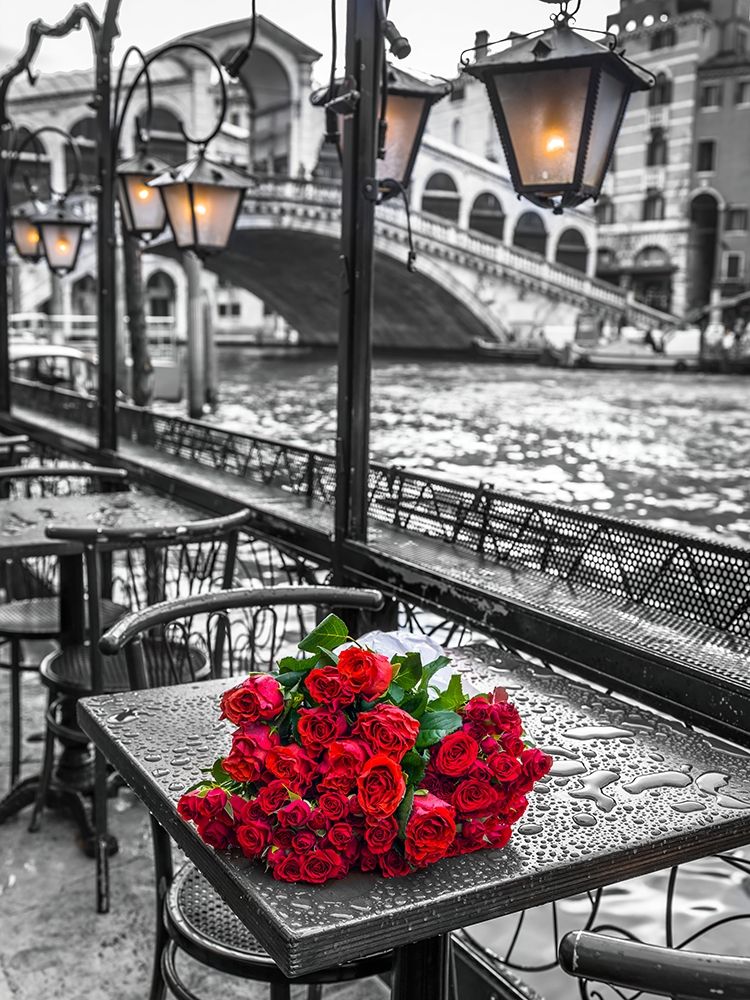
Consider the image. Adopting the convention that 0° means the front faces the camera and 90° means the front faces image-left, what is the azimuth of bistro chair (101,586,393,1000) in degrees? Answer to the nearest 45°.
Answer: approximately 315°

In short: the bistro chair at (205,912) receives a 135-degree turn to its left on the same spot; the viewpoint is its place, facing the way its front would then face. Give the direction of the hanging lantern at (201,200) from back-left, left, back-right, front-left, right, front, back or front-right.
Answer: front

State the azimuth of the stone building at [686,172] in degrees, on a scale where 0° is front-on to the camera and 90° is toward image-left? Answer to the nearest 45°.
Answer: approximately 45°

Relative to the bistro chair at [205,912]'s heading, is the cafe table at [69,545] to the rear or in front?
to the rear

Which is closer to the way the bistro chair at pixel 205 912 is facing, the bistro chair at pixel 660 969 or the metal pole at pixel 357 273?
the bistro chair

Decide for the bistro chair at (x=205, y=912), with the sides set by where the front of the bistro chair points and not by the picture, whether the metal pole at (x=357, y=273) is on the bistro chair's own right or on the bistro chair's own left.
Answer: on the bistro chair's own left

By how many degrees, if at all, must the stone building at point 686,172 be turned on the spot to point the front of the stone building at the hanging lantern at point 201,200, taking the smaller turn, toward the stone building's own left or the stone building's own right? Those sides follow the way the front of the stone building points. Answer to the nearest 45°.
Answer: approximately 45° to the stone building's own left

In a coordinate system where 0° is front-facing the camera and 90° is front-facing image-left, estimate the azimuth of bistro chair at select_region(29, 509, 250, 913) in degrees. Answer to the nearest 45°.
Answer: approximately 135°

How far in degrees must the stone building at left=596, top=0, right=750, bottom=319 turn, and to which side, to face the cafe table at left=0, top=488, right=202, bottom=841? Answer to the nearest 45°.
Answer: approximately 45° to its left

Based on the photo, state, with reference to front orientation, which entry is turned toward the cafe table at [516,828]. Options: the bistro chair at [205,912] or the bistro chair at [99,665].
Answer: the bistro chair at [205,912]

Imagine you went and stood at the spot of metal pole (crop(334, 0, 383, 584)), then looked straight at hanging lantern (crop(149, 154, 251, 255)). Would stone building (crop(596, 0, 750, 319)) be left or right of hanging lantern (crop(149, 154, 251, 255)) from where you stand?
right

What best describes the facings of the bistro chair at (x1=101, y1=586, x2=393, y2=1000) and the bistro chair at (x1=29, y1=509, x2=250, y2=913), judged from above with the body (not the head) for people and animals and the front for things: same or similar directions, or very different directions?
very different directions

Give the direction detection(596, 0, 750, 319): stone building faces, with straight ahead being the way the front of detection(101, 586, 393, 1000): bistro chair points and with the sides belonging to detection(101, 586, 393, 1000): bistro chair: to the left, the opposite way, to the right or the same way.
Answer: to the right
